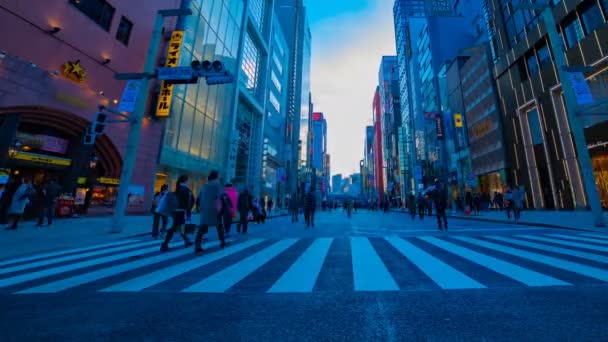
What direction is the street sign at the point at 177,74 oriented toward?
toward the camera

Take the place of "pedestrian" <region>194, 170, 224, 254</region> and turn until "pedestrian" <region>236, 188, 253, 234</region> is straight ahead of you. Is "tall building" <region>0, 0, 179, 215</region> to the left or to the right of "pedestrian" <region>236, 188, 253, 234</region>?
left

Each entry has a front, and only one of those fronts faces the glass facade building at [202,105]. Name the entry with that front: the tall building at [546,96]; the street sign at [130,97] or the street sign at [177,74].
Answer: the tall building

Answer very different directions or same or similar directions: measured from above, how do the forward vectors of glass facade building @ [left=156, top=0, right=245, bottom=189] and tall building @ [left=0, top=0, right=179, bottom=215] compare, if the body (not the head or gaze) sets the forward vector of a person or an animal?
same or similar directions

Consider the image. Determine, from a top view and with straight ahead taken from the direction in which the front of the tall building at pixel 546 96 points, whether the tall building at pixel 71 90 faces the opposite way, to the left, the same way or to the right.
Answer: the opposite way

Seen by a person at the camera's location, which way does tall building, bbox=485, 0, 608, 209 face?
facing the viewer and to the left of the viewer

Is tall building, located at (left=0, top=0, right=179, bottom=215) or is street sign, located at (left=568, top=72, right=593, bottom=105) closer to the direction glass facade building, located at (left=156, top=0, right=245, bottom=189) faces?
the street sign

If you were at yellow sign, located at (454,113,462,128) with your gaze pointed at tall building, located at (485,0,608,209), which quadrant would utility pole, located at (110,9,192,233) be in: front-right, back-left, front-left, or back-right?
front-right

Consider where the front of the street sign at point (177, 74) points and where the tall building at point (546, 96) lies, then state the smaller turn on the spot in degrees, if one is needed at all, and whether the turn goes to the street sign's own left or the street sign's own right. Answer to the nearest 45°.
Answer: approximately 90° to the street sign's own left

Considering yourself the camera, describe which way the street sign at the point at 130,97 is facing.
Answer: facing the viewer

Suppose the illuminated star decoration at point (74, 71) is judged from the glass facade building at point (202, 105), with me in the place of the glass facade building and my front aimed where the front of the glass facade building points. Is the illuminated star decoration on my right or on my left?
on my right

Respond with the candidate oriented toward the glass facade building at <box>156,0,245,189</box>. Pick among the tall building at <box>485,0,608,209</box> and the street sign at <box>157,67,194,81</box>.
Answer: the tall building
